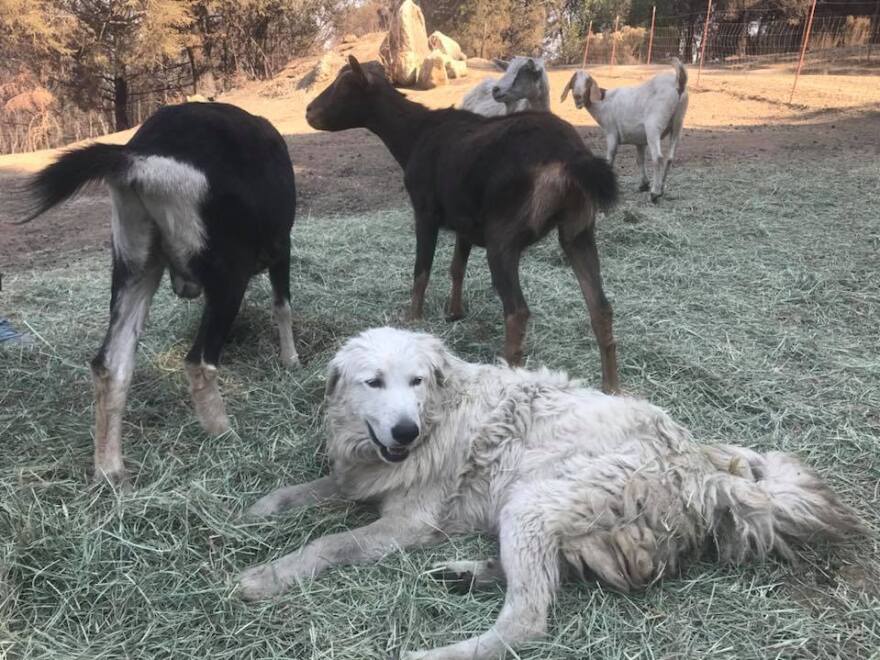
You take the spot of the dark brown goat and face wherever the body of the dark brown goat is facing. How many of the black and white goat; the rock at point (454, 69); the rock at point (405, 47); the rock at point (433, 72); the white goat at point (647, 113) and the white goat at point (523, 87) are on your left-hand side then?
1

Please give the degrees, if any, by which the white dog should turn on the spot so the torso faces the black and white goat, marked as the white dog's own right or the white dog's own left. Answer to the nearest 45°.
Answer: approximately 45° to the white dog's own right

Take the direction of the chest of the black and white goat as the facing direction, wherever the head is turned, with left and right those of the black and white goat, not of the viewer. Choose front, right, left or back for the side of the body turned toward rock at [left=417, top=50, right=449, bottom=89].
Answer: front

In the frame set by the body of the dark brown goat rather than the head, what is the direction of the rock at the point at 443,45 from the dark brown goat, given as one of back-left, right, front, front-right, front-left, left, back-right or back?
front-right

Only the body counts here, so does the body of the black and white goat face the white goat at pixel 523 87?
yes

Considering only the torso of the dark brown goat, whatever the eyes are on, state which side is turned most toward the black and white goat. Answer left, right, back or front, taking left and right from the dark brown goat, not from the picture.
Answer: left

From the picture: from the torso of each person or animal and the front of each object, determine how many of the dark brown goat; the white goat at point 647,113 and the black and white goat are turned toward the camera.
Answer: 0

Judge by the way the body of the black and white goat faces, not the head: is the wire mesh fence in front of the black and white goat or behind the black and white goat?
in front

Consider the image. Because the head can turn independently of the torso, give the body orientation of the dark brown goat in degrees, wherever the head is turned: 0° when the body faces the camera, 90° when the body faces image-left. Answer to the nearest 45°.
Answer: approximately 135°

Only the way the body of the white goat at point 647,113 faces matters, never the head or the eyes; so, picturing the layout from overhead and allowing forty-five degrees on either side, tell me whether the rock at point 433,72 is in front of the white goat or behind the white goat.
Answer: in front

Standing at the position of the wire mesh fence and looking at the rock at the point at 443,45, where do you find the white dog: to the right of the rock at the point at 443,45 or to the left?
left

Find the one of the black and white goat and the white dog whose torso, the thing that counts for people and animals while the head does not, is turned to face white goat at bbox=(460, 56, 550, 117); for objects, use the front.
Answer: the black and white goat

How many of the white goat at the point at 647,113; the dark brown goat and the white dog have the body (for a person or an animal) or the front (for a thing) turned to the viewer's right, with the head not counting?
0

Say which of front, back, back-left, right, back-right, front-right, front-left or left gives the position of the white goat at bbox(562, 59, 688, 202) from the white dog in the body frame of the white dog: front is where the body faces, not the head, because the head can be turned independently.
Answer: back-right

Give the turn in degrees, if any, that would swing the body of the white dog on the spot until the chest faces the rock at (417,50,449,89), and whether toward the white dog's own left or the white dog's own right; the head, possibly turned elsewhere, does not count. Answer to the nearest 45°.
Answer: approximately 135° to the white dog's own right

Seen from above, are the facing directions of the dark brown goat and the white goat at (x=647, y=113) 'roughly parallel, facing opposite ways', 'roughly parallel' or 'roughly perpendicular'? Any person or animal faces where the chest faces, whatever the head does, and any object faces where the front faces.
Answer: roughly parallel

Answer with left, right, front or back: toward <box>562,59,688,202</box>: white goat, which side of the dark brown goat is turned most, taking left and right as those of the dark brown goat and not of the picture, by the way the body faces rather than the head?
right
